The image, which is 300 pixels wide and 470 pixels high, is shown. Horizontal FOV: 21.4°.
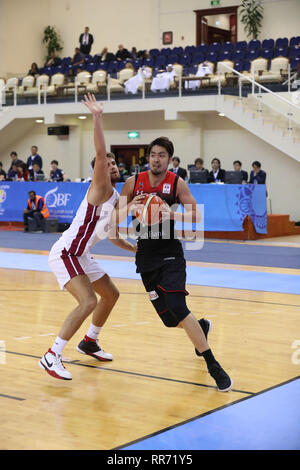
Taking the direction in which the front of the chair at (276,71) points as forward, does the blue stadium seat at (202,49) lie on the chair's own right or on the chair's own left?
on the chair's own right

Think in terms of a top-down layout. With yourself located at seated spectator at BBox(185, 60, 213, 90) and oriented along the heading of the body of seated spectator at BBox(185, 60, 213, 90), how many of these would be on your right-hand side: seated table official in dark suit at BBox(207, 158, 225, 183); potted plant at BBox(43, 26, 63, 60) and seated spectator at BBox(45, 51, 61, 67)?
2

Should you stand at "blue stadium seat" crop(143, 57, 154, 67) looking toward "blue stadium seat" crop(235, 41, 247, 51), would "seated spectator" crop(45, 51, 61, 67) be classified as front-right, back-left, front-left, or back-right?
back-left

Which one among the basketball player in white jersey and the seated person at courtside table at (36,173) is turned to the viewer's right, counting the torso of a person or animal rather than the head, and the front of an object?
the basketball player in white jersey

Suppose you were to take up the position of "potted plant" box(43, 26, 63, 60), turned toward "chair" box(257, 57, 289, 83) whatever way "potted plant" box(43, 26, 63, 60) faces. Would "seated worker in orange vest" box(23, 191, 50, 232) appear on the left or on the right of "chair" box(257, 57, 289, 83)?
right

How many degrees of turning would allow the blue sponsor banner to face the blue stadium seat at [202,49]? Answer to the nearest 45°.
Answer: approximately 180°

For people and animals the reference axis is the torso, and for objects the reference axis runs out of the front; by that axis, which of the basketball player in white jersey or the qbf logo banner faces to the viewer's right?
the basketball player in white jersey

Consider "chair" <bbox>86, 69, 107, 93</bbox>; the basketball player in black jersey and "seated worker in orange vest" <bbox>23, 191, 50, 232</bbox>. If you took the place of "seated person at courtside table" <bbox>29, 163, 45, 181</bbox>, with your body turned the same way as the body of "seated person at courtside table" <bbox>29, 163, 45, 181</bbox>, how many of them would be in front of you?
2

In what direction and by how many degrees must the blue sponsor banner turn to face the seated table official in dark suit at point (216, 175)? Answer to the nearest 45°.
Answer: approximately 180°

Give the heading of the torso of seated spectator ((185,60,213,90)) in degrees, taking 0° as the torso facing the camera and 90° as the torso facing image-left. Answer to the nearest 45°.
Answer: approximately 45°
